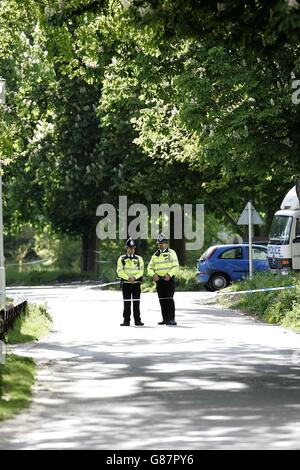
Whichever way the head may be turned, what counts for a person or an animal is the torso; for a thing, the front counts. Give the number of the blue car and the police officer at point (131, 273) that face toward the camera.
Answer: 1

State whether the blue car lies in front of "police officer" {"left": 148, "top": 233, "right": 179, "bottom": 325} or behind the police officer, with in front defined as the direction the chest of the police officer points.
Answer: behind

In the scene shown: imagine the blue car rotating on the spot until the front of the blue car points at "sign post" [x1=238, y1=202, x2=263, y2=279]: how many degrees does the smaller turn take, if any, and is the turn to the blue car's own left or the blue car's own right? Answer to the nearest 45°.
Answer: approximately 135° to the blue car's own right

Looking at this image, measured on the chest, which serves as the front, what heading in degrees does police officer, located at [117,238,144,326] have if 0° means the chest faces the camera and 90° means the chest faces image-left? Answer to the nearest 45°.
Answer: approximately 0°

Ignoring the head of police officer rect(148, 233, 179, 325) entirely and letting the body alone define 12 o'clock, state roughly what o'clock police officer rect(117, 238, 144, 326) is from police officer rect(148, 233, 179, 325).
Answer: police officer rect(117, 238, 144, 326) is roughly at 2 o'clock from police officer rect(148, 233, 179, 325).

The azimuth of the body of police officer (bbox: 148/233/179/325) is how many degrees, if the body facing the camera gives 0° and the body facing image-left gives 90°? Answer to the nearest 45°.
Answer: approximately 45°

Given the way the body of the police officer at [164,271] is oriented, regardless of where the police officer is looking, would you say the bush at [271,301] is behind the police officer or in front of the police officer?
behind

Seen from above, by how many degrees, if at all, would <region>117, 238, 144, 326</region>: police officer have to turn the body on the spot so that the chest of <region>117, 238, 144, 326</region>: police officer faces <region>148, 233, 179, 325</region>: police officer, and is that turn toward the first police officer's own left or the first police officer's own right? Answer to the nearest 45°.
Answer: approximately 90° to the first police officer's own left

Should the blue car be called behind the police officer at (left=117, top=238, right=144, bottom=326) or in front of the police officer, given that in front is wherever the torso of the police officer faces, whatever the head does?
behind
